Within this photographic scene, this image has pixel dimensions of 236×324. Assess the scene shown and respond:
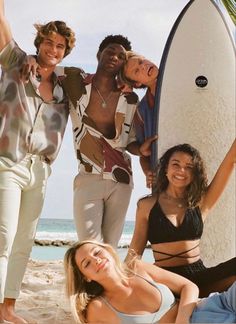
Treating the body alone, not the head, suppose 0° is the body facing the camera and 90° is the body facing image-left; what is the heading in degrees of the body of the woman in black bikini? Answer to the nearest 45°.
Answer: approximately 0°
